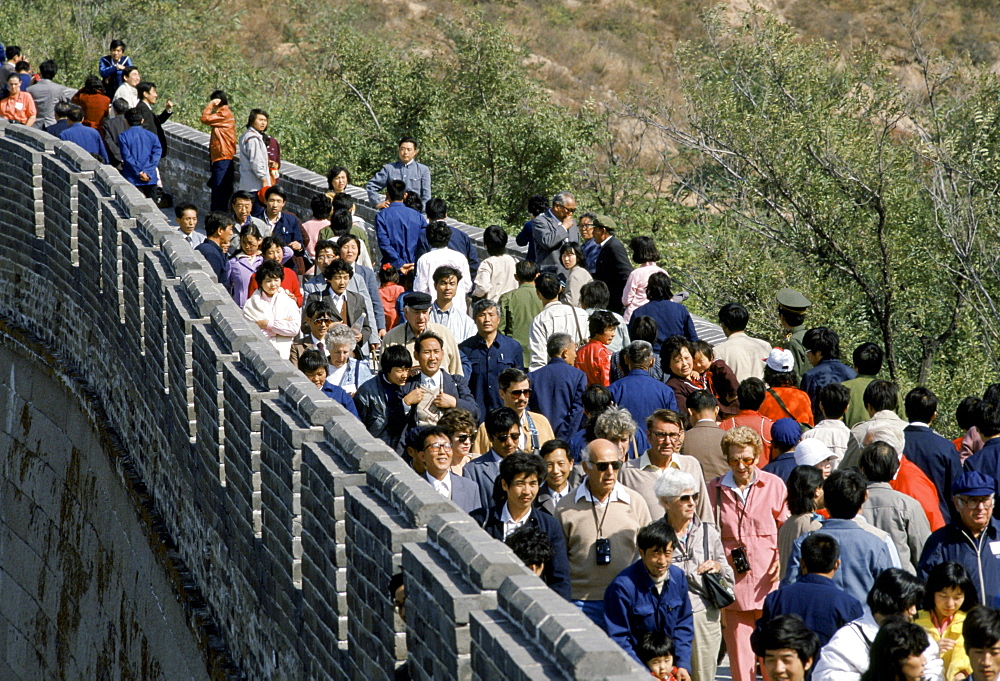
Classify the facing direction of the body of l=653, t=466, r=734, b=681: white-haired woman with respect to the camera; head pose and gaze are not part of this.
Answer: toward the camera

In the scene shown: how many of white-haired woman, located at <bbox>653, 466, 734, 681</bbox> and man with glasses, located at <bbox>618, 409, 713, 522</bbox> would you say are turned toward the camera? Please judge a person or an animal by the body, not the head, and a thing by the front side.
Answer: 2

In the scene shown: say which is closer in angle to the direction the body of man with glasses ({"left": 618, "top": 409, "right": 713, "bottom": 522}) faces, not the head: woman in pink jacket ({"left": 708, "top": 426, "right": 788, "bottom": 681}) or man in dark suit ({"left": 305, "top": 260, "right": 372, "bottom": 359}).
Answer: the woman in pink jacket

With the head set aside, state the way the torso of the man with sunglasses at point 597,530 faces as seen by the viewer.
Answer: toward the camera

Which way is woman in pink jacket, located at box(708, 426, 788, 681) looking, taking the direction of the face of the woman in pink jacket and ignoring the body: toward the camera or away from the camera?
toward the camera

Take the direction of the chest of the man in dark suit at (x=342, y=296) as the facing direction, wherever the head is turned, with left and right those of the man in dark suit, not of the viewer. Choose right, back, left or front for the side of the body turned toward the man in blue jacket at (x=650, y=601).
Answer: front

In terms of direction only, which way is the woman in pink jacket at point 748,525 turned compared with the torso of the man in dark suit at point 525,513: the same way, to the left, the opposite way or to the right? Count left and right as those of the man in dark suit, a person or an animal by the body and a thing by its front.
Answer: the same way

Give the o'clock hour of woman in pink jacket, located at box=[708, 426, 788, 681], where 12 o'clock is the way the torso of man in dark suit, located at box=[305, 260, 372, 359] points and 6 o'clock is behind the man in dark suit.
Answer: The woman in pink jacket is roughly at 11 o'clock from the man in dark suit.

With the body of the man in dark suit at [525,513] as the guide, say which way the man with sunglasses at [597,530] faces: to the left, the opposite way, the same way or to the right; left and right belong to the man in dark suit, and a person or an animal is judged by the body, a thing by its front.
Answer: the same way

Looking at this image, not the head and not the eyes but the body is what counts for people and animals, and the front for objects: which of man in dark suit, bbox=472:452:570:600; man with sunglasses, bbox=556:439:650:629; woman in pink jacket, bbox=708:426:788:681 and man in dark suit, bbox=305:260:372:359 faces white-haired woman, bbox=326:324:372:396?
man in dark suit, bbox=305:260:372:359

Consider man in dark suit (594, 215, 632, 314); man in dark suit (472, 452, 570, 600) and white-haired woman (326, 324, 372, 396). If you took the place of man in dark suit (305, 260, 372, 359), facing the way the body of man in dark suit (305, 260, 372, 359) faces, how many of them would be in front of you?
2

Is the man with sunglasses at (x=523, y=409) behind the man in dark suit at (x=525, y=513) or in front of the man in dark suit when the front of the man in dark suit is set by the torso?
behind

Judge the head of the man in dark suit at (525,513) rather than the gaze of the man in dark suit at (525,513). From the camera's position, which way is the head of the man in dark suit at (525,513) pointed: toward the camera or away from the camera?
toward the camera

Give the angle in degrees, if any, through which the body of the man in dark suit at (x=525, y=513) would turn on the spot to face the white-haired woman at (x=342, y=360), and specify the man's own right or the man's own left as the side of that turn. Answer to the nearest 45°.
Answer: approximately 135° to the man's own right
